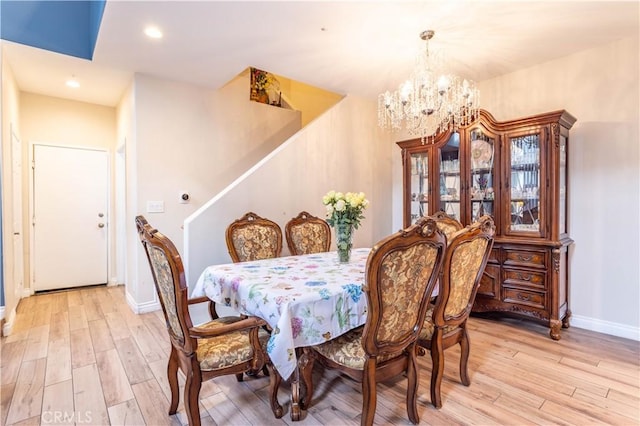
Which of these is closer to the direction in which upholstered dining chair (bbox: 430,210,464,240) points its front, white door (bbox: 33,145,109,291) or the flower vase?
the flower vase

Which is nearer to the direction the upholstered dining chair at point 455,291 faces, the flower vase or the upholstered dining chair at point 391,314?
the flower vase

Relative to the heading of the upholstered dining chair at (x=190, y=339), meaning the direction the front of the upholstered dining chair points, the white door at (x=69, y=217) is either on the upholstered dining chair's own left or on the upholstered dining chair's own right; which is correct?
on the upholstered dining chair's own left

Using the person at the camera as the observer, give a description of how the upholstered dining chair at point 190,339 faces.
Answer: facing away from the viewer and to the right of the viewer

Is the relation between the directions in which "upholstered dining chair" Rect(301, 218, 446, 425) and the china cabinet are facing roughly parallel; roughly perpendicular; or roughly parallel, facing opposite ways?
roughly perpendicular

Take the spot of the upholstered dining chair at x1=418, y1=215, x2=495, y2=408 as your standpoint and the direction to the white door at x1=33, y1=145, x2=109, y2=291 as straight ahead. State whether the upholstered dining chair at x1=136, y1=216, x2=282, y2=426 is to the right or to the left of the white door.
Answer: left

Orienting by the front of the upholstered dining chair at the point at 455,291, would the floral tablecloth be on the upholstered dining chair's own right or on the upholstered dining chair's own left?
on the upholstered dining chair's own left

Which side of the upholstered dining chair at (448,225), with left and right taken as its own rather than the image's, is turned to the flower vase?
front

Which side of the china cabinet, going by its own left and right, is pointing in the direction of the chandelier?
front

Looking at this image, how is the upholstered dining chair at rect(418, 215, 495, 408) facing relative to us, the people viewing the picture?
facing away from the viewer and to the left of the viewer

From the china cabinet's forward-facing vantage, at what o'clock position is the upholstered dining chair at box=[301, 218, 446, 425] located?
The upholstered dining chair is roughly at 11 o'clock from the china cabinet.

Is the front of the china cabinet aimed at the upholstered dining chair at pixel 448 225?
yes

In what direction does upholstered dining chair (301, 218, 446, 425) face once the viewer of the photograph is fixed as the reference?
facing away from the viewer and to the left of the viewer
